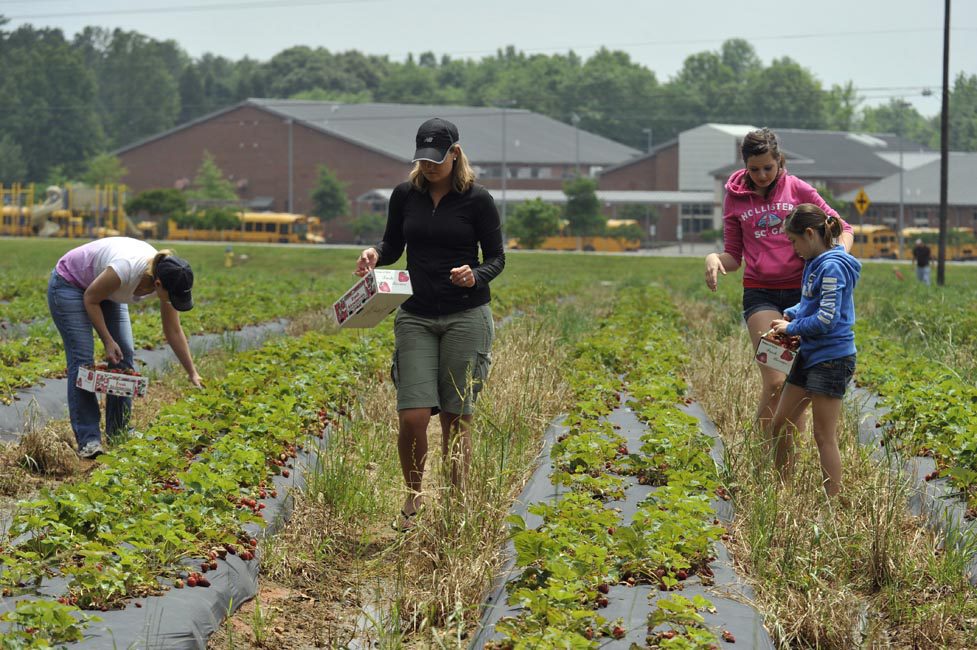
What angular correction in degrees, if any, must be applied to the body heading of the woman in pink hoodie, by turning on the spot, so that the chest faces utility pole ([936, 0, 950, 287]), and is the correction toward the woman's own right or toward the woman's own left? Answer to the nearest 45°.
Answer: approximately 180°

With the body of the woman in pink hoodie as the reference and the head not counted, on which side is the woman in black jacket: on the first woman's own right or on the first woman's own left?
on the first woman's own right

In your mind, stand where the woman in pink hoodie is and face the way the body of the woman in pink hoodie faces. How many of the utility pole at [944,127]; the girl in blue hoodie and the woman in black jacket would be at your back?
1

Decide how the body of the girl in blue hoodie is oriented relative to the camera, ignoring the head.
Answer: to the viewer's left

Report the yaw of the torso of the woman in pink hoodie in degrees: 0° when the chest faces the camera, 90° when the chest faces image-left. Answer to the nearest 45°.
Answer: approximately 0°

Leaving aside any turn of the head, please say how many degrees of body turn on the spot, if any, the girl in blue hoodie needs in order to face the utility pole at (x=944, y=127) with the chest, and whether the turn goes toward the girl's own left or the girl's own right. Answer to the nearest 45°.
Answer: approximately 90° to the girl's own right

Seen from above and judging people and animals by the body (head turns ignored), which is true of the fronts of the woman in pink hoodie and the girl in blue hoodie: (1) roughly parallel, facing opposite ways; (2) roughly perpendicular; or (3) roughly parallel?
roughly perpendicular

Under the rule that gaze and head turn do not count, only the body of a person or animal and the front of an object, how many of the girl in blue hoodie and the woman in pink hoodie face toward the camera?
1

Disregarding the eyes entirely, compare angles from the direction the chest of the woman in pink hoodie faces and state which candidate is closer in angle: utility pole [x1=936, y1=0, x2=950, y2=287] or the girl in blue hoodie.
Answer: the girl in blue hoodie

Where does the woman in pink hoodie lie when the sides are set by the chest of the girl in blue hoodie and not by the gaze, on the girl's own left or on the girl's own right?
on the girl's own right

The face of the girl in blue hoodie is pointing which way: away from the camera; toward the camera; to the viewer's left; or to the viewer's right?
to the viewer's left

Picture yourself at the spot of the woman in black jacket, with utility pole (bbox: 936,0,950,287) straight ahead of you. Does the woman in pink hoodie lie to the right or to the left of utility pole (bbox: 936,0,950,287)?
right

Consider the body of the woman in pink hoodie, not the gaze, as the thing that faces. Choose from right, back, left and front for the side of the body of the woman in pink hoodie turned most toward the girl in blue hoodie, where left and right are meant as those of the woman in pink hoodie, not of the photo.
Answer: front
